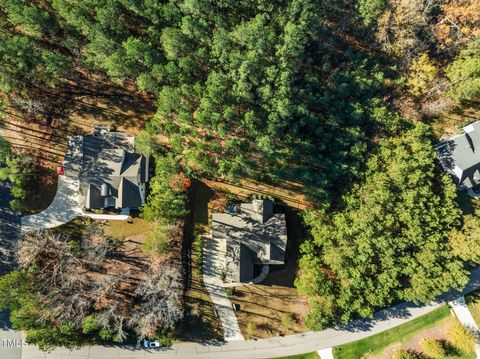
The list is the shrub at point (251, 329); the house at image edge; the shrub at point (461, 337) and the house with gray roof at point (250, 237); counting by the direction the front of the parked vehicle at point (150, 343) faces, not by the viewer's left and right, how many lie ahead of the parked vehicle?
0

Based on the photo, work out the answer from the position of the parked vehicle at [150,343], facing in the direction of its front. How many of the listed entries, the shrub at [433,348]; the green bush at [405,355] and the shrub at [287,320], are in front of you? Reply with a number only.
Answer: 0

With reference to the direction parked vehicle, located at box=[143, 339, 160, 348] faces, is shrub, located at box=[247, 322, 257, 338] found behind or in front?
behind

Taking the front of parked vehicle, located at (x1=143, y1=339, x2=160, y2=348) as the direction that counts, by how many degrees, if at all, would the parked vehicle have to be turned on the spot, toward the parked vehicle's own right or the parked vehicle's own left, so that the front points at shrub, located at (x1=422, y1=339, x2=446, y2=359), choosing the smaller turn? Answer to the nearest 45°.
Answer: approximately 180°

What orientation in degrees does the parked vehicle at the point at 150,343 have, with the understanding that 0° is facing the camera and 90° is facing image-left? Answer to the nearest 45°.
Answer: approximately 90°

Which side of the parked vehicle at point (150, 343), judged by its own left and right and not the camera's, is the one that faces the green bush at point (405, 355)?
back
